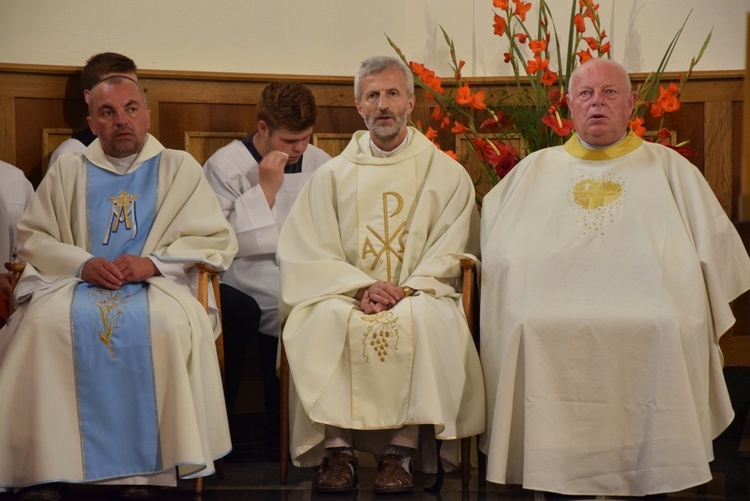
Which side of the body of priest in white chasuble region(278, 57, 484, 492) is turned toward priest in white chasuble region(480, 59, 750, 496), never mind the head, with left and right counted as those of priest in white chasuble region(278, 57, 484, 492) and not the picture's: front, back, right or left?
left

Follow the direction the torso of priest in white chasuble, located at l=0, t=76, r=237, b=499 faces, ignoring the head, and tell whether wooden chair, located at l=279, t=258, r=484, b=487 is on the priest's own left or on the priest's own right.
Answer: on the priest's own left

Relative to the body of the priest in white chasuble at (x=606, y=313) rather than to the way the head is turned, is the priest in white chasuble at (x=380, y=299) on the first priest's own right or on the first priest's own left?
on the first priest's own right

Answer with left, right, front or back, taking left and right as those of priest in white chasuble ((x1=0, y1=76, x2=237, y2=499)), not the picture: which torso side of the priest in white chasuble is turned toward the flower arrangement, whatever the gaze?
left

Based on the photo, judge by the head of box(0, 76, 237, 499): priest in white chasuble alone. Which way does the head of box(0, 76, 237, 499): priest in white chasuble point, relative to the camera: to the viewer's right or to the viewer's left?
to the viewer's right

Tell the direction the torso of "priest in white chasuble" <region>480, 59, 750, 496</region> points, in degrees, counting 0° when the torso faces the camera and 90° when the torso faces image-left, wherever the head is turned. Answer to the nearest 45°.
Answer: approximately 0°
